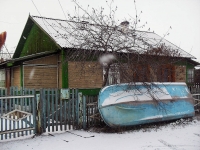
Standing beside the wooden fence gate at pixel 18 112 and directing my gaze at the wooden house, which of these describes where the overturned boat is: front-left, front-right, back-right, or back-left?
front-right

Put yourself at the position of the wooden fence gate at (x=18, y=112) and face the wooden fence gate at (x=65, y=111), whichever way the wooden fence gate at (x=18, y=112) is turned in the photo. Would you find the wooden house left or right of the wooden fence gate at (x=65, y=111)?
left

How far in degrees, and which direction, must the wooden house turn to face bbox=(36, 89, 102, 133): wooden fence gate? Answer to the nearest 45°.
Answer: approximately 45° to its right

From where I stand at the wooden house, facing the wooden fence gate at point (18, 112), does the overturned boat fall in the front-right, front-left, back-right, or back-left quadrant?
front-left

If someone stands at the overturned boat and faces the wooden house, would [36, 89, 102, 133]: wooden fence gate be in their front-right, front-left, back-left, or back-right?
front-left

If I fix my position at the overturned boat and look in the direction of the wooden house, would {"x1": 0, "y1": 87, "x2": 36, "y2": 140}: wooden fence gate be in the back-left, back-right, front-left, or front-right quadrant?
front-left
